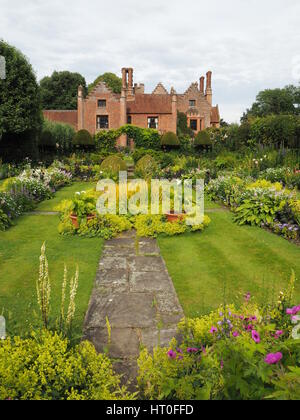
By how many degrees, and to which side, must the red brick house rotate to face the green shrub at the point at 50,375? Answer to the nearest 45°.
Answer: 0° — it already faces it

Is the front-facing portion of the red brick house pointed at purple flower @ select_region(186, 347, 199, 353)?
yes

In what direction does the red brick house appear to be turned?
toward the camera

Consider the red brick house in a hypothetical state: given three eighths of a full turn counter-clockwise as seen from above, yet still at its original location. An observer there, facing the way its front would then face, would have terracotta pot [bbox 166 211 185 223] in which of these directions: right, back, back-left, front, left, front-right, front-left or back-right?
back-right

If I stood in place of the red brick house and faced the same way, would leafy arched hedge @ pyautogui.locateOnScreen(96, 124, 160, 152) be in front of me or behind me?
in front

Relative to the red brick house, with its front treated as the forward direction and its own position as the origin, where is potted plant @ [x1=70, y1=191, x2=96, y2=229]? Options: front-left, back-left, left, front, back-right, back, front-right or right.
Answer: front

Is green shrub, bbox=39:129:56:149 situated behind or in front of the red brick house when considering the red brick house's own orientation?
in front

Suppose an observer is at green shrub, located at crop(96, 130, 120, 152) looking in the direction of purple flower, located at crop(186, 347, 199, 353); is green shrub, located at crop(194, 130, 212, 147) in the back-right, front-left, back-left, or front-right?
front-left

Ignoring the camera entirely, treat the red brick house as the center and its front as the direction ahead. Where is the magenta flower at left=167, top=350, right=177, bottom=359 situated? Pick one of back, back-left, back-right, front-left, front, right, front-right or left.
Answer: front

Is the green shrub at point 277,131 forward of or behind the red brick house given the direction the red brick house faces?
forward

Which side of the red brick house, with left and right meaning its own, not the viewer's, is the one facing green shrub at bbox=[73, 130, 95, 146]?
front

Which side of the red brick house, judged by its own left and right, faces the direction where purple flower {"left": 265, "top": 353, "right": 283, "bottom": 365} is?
front

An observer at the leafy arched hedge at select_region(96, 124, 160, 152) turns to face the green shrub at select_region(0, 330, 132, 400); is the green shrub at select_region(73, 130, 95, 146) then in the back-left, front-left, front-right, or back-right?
front-right

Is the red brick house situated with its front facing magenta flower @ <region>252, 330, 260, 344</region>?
yes
